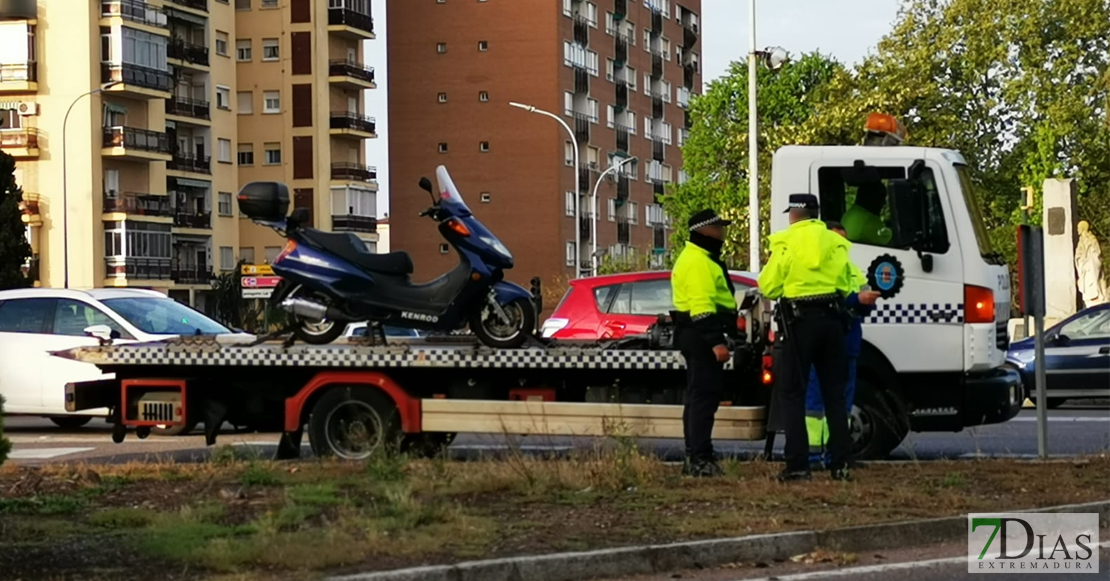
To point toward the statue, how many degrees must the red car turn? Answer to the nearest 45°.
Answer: approximately 45° to its left

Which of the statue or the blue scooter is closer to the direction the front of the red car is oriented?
the statue

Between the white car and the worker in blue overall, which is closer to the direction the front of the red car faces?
the worker in blue overall

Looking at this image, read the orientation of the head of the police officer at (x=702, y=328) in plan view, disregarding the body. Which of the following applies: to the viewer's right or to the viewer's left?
to the viewer's right

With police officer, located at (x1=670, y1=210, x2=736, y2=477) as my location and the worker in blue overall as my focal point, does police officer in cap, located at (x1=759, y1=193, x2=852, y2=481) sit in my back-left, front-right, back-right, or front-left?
front-right

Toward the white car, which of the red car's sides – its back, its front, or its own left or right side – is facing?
back

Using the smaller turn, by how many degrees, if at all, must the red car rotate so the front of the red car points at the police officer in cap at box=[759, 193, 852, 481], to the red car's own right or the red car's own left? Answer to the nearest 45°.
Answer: approximately 90° to the red car's own right

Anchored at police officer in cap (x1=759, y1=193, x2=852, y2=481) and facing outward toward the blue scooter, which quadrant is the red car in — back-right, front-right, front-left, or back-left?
front-right

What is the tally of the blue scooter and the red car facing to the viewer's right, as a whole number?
2

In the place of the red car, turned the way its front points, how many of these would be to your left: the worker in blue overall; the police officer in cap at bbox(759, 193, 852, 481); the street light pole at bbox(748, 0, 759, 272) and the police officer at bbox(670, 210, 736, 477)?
1

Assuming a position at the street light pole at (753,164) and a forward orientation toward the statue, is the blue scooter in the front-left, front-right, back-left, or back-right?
back-right

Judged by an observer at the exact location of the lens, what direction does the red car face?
facing to the right of the viewer

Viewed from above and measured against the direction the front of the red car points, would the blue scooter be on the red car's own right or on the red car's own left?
on the red car's own right

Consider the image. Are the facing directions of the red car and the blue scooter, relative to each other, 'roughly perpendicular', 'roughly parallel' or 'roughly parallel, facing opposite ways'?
roughly parallel

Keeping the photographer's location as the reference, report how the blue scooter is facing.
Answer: facing to the right of the viewer
